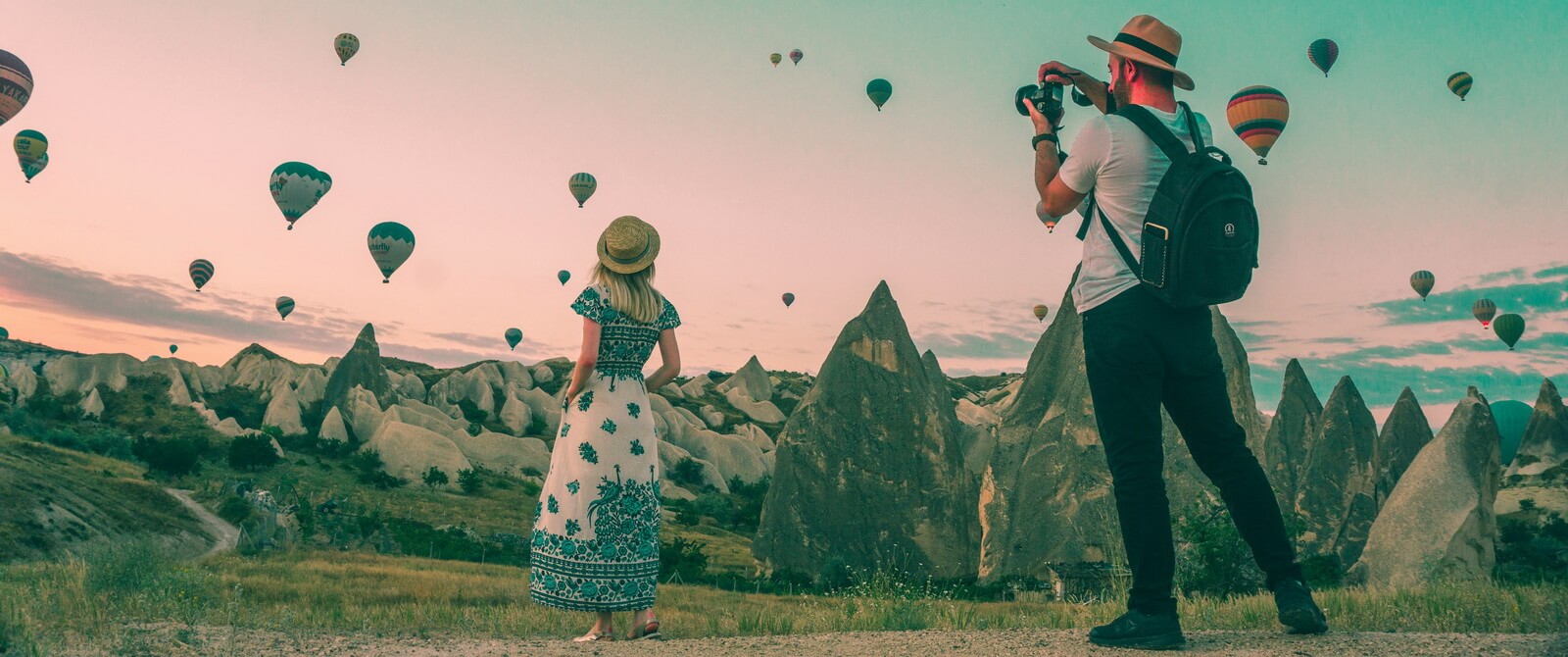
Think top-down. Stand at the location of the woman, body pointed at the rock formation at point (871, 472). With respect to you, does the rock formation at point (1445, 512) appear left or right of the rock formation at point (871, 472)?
right

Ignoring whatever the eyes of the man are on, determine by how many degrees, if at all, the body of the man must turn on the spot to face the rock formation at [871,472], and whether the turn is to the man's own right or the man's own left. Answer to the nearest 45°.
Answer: approximately 45° to the man's own right

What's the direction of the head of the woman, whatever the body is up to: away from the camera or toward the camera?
away from the camera

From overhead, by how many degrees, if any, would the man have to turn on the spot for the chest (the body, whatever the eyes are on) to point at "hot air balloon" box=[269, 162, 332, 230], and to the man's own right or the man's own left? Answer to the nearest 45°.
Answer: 0° — they already face it

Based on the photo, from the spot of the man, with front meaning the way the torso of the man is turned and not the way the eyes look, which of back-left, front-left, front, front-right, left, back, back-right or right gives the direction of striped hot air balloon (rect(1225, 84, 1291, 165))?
front-right

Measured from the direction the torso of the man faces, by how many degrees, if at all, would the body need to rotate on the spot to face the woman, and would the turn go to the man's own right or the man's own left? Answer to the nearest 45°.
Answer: approximately 45° to the man's own left

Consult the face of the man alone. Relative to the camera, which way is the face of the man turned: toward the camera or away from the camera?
away from the camera

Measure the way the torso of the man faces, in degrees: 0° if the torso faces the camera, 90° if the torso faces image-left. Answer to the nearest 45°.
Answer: approximately 135°

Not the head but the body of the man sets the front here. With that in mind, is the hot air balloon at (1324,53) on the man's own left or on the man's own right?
on the man's own right

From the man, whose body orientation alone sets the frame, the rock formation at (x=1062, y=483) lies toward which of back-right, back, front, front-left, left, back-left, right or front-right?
front-right

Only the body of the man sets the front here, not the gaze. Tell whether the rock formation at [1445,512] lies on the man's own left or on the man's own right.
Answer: on the man's own right

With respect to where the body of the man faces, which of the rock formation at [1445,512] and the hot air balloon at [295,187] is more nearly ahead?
the hot air balloon
